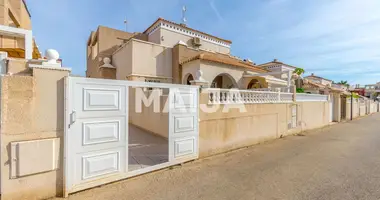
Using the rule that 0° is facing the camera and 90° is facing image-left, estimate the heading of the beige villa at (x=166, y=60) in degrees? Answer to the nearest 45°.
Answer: approximately 315°

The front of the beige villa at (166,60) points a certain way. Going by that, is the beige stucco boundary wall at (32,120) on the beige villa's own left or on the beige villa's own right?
on the beige villa's own right

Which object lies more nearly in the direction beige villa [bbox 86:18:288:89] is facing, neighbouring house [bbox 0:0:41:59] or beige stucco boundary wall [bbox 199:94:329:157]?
the beige stucco boundary wall

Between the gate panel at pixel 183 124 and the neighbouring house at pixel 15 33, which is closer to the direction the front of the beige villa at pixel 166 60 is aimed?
the gate panel

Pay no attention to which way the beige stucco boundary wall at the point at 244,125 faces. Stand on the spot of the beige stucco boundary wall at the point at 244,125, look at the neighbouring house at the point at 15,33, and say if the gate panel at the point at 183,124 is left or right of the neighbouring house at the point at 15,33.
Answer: left

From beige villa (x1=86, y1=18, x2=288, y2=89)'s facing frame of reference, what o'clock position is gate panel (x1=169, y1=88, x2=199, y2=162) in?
The gate panel is roughly at 1 o'clock from the beige villa.

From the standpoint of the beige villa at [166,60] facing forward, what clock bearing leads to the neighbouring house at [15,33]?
The neighbouring house is roughly at 3 o'clock from the beige villa.

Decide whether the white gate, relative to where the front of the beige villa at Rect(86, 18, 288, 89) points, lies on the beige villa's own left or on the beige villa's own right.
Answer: on the beige villa's own right
